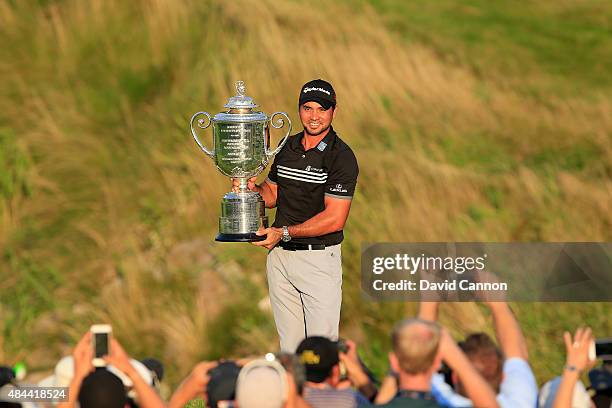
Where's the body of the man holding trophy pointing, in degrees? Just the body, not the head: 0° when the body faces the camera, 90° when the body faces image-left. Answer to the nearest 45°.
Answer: approximately 45°

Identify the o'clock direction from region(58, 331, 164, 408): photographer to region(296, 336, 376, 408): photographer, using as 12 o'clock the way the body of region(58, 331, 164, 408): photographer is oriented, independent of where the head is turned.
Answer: region(296, 336, 376, 408): photographer is roughly at 3 o'clock from region(58, 331, 164, 408): photographer.

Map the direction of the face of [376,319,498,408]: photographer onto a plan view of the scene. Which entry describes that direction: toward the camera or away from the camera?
away from the camera

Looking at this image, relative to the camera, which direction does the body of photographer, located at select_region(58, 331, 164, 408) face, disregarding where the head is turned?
away from the camera

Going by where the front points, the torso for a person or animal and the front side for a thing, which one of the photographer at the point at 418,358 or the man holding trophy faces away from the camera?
the photographer

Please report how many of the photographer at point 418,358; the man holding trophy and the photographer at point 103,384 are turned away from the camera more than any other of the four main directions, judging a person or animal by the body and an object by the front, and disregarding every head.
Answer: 2

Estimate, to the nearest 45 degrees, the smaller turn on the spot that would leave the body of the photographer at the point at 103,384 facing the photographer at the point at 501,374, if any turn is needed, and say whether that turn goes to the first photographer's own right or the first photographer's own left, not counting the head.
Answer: approximately 90° to the first photographer's own right

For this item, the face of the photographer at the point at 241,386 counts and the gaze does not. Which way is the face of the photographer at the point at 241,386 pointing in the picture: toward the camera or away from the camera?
away from the camera

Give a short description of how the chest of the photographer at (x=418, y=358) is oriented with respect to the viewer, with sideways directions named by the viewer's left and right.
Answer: facing away from the viewer

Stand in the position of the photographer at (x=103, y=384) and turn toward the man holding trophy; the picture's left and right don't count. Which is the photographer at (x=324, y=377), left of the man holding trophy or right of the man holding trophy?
right

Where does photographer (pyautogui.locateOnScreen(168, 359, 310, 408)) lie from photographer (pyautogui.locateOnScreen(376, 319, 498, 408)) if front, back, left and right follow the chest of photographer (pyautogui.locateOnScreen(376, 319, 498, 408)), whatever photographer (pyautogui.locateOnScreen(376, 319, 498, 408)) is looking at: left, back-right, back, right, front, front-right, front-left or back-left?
left

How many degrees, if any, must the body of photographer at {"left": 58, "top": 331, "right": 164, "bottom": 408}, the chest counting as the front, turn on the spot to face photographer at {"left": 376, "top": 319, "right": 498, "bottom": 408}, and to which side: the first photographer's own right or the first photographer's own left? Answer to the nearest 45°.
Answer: approximately 90° to the first photographer's own right

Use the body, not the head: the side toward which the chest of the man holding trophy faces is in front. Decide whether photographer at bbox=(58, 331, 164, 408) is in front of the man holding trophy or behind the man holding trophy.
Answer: in front

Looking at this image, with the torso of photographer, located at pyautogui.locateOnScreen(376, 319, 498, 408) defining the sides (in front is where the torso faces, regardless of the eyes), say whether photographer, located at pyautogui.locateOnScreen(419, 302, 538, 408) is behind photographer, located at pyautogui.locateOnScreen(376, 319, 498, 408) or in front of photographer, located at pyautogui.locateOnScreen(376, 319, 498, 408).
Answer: in front
